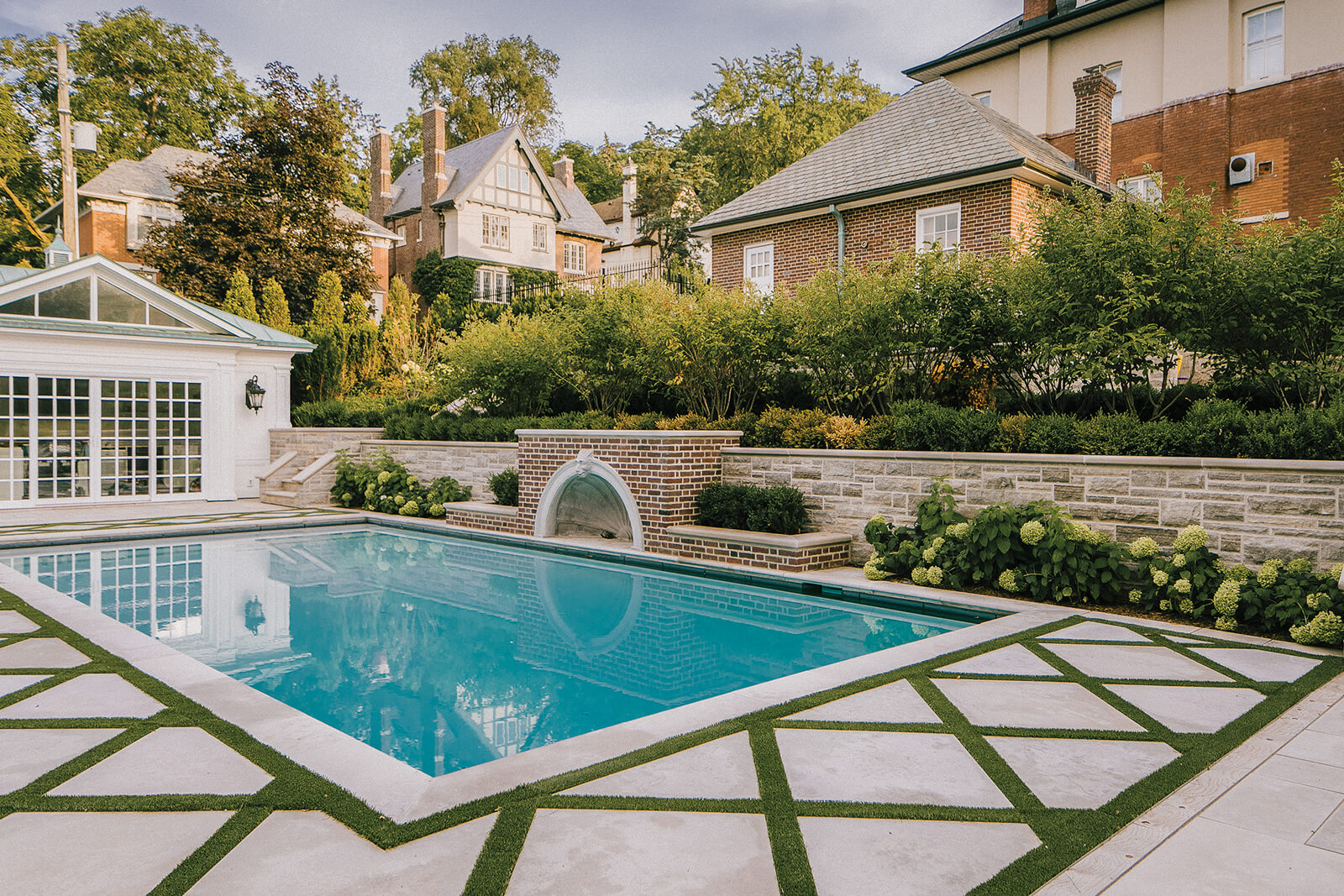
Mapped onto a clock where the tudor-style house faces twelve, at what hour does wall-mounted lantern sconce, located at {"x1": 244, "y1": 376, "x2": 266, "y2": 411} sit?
The wall-mounted lantern sconce is roughly at 2 o'clock from the tudor-style house.

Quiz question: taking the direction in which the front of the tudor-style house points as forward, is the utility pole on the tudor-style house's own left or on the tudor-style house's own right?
on the tudor-style house's own right

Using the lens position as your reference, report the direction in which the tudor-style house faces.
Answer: facing the viewer and to the right of the viewer

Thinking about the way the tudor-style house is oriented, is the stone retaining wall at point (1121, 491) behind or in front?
in front

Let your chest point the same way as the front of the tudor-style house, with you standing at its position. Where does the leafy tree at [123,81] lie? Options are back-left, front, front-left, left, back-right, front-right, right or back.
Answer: back-right

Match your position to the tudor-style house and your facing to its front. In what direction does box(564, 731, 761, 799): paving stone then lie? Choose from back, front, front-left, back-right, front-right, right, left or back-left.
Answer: front-right

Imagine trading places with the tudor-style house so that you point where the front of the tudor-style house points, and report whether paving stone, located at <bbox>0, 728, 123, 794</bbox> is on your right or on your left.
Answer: on your right

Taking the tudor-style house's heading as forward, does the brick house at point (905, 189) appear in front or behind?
in front

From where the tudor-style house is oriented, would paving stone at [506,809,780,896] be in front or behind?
in front
